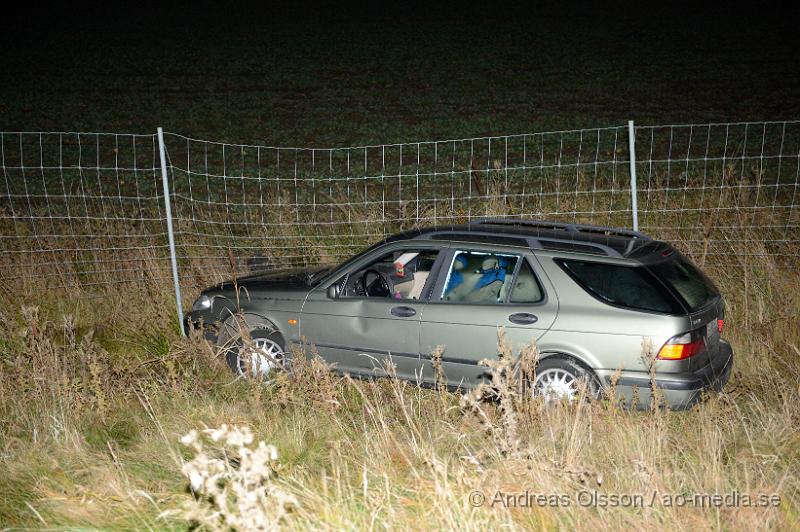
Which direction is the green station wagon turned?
to the viewer's left
